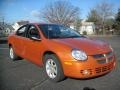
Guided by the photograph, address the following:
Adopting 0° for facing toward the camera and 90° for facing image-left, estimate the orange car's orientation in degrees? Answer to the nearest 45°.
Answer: approximately 315°
